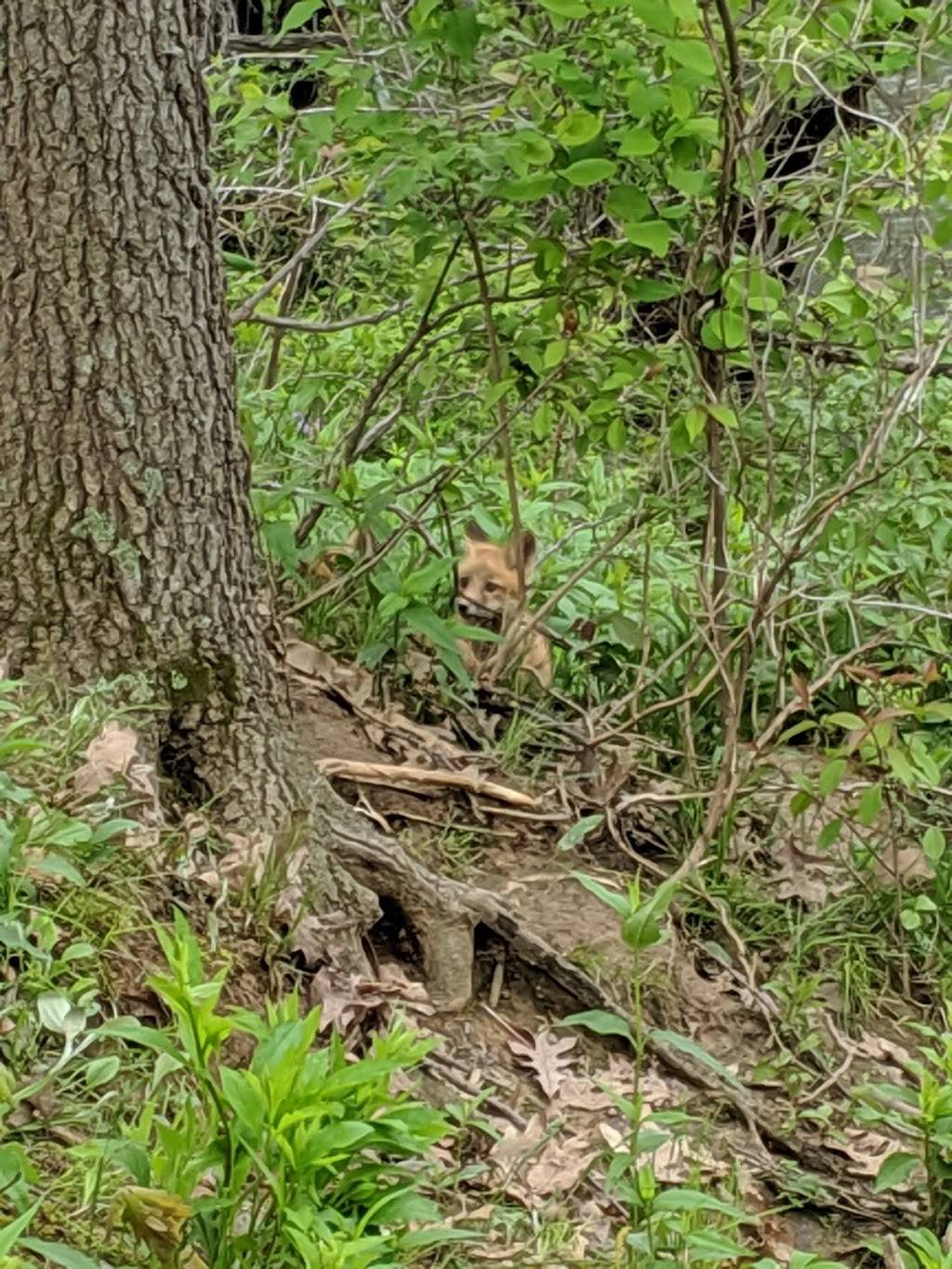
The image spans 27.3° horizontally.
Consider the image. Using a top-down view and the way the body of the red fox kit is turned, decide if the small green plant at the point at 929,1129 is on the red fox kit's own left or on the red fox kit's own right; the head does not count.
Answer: on the red fox kit's own left

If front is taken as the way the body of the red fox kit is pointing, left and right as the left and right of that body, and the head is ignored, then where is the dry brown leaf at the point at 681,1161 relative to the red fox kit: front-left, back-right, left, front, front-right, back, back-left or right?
front-left

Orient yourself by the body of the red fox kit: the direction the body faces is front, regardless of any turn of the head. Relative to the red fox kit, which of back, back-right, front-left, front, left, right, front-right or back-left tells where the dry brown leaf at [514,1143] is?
front-left

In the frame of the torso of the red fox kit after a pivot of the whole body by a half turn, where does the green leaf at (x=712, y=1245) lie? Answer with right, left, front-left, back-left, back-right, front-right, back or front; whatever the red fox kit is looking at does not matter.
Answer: back-right

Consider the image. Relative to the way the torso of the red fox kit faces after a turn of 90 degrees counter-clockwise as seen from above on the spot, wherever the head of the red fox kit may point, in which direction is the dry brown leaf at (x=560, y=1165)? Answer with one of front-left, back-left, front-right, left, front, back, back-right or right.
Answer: front-right

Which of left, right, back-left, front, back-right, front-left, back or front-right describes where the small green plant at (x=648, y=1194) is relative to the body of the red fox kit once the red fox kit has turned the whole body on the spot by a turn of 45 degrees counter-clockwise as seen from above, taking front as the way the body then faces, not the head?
front

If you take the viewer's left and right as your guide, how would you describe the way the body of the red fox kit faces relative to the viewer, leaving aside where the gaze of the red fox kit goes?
facing the viewer and to the left of the viewer
